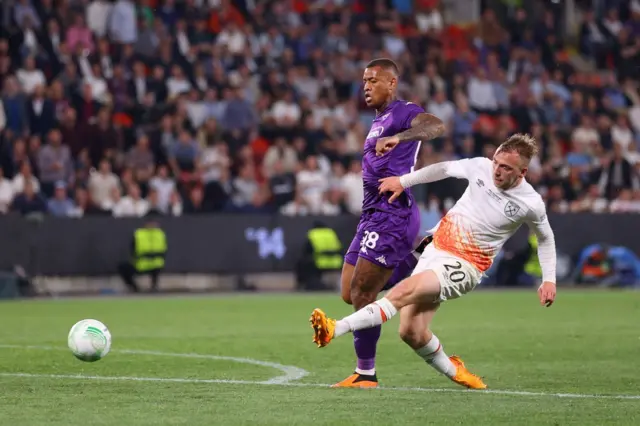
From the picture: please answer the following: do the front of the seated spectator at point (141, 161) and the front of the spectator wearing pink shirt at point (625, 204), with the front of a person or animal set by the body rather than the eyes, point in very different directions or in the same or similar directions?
same or similar directions

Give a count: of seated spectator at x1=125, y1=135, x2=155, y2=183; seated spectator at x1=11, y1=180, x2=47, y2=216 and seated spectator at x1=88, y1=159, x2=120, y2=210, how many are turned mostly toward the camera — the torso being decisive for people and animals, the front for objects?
3

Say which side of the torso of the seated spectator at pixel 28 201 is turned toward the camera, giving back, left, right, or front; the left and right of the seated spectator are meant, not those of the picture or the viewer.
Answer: front

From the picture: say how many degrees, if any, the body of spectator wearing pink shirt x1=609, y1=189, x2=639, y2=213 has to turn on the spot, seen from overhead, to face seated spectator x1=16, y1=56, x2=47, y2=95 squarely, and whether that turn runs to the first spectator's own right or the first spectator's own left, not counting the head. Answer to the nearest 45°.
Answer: approximately 45° to the first spectator's own right

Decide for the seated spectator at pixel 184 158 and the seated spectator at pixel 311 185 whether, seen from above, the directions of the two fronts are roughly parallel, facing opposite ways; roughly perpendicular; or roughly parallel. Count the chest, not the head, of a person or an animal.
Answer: roughly parallel

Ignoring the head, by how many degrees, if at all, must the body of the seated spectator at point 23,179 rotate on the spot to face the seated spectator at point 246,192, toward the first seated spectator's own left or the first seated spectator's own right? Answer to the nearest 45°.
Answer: approximately 90° to the first seated spectator's own left

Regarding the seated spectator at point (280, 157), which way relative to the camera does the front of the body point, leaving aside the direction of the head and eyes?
toward the camera

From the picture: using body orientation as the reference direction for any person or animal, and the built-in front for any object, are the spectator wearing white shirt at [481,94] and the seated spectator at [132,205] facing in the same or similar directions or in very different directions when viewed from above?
same or similar directions

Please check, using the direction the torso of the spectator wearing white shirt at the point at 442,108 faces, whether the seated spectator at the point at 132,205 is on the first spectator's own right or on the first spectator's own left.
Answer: on the first spectator's own right

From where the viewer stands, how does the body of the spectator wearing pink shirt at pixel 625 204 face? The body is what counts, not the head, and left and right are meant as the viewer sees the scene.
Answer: facing the viewer
